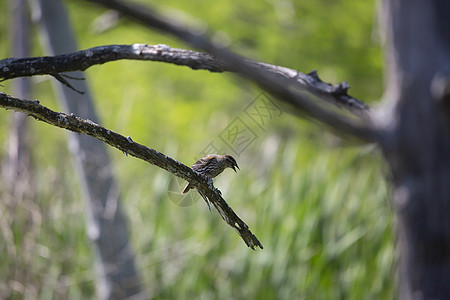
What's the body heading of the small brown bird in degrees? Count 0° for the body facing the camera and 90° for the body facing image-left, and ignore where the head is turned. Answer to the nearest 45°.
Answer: approximately 270°

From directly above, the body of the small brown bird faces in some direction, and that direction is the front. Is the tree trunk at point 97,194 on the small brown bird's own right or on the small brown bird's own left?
on the small brown bird's own left
